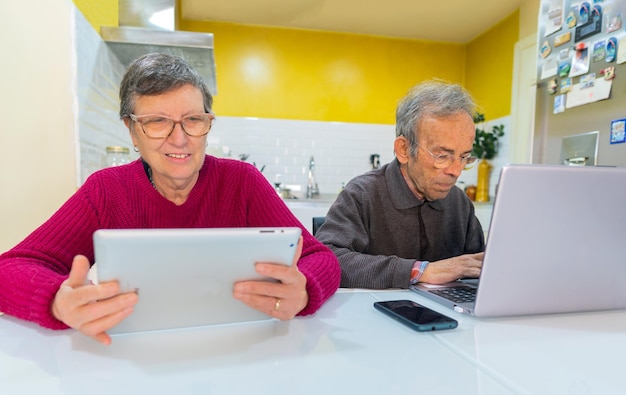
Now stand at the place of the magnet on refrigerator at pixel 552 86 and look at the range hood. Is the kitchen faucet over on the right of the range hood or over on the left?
right

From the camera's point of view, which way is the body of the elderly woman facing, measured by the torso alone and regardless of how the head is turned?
toward the camera

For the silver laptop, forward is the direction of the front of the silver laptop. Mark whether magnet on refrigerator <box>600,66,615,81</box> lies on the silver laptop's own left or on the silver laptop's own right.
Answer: on the silver laptop's own right

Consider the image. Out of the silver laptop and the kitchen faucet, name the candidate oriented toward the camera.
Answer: the kitchen faucet

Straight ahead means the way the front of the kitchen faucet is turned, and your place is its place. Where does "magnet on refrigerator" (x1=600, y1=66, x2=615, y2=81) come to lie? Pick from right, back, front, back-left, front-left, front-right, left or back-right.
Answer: front-left

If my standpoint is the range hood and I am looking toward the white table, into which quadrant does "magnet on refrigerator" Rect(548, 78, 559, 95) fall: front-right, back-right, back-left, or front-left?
front-left

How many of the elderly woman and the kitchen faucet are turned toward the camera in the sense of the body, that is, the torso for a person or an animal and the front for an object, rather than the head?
2

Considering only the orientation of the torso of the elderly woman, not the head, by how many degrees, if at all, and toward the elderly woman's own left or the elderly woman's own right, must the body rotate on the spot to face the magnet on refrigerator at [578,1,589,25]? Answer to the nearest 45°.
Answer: approximately 90° to the elderly woman's own left

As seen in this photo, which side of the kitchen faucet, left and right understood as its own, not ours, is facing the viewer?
front

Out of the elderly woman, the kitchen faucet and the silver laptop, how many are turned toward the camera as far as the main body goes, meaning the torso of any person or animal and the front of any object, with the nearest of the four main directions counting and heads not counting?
2

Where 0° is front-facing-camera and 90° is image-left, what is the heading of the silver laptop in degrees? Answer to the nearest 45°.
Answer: approximately 135°

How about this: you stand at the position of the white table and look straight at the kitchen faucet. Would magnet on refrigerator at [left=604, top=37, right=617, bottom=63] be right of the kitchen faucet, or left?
right

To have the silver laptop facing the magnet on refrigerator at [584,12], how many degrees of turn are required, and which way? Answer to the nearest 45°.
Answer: approximately 45° to its right

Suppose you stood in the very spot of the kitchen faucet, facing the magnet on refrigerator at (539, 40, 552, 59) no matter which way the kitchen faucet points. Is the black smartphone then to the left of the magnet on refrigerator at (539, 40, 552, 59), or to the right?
right

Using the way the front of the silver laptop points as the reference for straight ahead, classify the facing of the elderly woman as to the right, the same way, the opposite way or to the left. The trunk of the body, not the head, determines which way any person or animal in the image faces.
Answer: the opposite way

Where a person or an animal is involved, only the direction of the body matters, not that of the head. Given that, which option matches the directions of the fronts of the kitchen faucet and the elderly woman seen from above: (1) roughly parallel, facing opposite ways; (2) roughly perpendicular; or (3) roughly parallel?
roughly parallel

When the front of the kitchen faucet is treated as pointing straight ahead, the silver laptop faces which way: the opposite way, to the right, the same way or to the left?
the opposite way

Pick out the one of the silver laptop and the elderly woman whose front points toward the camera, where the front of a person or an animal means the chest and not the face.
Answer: the elderly woman
